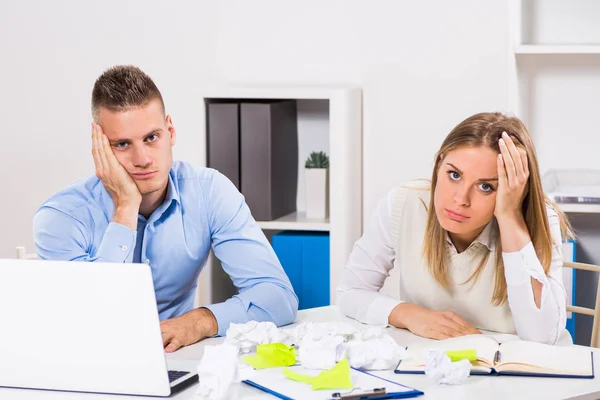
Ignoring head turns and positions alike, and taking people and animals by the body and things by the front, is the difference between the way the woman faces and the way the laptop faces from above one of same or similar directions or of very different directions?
very different directions

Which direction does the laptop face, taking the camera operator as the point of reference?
facing away from the viewer and to the right of the viewer

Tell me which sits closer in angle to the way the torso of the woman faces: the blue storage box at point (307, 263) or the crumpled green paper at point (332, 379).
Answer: the crumpled green paper

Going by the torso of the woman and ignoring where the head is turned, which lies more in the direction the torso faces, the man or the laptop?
the laptop

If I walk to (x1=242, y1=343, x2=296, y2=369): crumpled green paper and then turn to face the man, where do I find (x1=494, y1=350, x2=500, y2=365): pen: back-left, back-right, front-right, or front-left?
back-right

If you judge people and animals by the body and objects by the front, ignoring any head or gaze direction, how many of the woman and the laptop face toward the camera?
1
